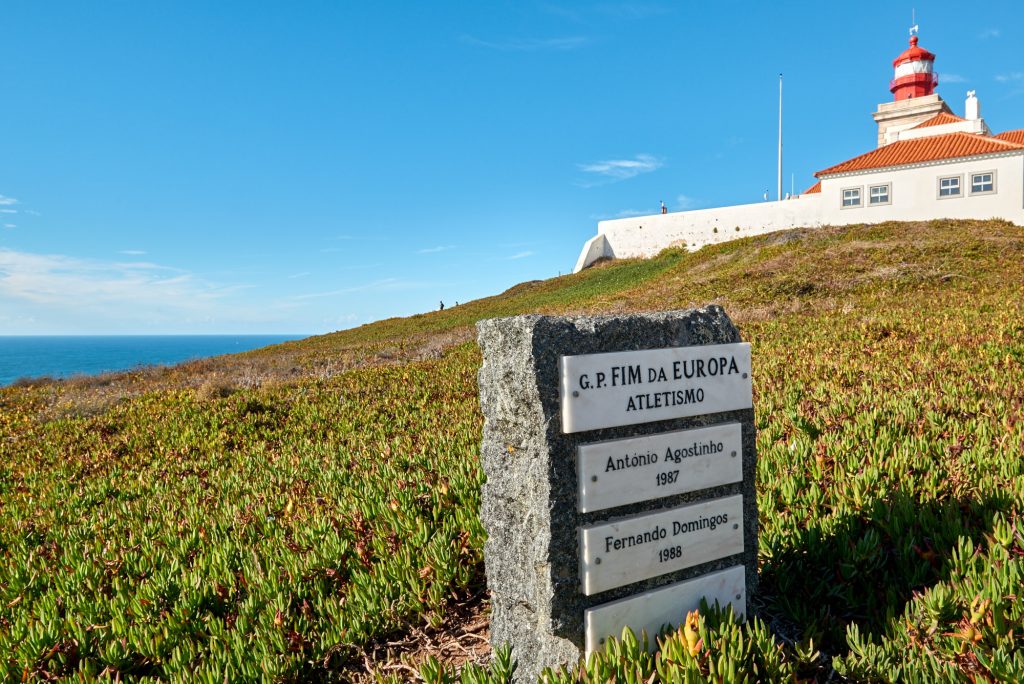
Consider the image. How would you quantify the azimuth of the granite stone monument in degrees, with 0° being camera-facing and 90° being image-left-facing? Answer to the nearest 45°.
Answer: approximately 315°

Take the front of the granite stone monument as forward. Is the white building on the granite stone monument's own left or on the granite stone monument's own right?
on the granite stone monument's own left
